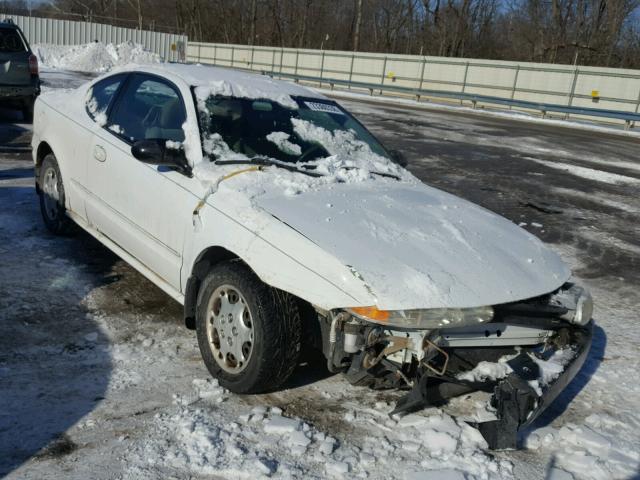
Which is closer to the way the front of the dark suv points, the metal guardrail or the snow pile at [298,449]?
the metal guardrail

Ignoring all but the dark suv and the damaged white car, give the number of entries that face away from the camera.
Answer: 1

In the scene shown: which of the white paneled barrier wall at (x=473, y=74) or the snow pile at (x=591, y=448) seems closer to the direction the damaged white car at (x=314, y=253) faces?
the snow pile

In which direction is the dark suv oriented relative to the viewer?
away from the camera

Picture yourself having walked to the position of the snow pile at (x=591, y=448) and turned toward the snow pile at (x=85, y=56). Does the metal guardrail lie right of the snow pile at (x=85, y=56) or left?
right

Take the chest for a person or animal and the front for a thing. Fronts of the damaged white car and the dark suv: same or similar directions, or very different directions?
very different directions

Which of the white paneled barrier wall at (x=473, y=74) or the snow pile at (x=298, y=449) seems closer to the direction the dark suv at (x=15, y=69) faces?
the white paneled barrier wall

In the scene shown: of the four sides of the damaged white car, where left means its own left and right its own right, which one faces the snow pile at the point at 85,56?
back

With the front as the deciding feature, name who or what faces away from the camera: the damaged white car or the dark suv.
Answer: the dark suv

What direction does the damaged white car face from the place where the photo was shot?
facing the viewer and to the right of the viewer

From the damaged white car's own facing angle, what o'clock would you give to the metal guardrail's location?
The metal guardrail is roughly at 8 o'clock from the damaged white car.

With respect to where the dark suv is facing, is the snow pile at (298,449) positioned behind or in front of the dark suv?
behind

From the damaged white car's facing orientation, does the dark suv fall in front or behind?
behind
